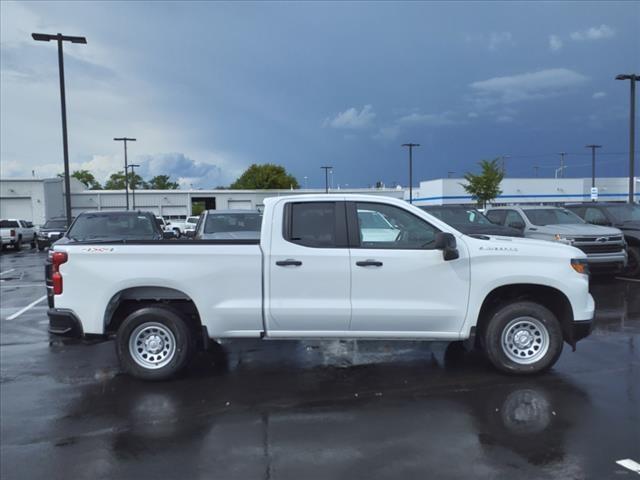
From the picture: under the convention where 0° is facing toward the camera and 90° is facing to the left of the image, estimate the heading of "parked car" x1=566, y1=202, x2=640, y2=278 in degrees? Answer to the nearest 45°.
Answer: approximately 315°

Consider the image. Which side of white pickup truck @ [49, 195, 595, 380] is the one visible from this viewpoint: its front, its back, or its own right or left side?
right

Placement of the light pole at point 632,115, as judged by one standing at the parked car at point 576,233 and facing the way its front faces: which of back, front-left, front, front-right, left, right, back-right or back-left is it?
back-left

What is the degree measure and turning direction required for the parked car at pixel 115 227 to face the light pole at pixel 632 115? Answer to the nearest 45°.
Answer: approximately 90° to its left

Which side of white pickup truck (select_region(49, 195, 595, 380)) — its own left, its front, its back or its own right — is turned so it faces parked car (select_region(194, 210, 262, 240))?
left

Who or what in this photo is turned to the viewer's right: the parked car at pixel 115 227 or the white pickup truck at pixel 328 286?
the white pickup truck

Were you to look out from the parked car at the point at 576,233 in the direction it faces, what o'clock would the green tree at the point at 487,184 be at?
The green tree is roughly at 7 o'clock from the parked car.

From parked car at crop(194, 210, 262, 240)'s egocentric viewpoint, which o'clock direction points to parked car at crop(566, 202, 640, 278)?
parked car at crop(566, 202, 640, 278) is roughly at 9 o'clock from parked car at crop(194, 210, 262, 240).

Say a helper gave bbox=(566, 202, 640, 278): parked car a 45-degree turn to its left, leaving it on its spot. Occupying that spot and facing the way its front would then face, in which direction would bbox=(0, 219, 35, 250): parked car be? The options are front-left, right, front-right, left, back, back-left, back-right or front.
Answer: back

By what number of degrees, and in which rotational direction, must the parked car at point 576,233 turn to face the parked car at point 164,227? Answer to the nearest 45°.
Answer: approximately 135° to its right
